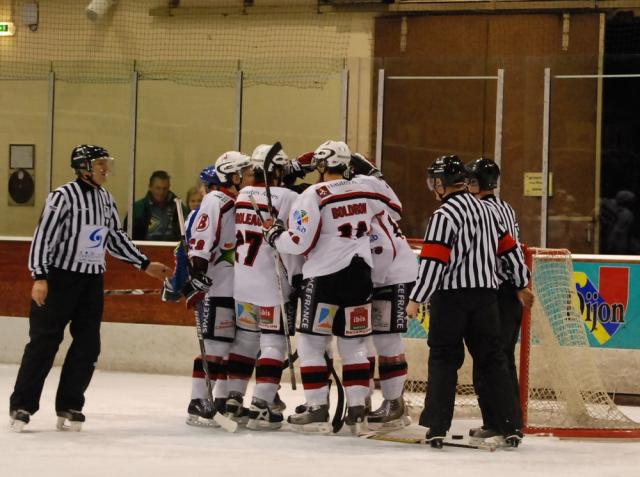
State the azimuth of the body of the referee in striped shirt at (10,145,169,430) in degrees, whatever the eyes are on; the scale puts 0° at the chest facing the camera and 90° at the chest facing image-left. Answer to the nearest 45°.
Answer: approximately 315°

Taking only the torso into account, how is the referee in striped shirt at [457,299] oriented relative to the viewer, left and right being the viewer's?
facing away from the viewer and to the left of the viewer

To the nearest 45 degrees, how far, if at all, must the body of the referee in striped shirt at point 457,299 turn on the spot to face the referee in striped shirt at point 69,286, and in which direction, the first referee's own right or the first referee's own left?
approximately 45° to the first referee's own left

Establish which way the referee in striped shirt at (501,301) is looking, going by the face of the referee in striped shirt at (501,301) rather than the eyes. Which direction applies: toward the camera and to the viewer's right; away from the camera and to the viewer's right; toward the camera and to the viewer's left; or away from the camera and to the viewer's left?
away from the camera and to the viewer's left

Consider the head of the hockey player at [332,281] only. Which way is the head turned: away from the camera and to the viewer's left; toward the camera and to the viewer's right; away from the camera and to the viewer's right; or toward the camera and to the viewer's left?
away from the camera and to the viewer's left

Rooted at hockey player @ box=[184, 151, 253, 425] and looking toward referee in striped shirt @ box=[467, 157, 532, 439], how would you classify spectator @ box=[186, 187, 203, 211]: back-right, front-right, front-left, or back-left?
back-left

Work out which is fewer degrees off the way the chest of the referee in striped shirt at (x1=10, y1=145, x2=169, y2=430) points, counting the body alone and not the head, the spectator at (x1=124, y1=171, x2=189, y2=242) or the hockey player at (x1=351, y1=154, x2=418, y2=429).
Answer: the hockey player

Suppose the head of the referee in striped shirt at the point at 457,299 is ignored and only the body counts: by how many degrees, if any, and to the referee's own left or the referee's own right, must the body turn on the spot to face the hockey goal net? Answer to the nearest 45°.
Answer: approximately 90° to the referee's own right

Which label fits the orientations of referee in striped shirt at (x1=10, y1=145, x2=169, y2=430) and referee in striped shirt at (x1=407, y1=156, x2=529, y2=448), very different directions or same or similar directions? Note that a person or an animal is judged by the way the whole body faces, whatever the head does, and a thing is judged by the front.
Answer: very different directions

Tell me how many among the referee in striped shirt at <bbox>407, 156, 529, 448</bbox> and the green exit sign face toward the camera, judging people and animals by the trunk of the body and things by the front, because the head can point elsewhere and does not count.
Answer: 1

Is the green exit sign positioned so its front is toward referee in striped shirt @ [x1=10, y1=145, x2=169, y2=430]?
yes
